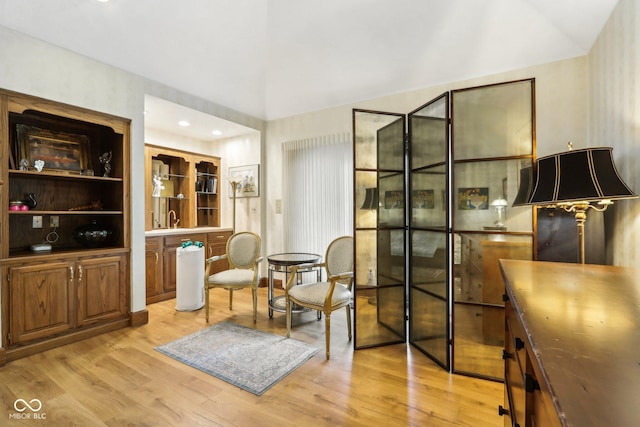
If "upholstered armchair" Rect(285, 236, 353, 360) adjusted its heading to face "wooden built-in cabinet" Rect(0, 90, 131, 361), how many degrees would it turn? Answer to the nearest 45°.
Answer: approximately 45° to its right

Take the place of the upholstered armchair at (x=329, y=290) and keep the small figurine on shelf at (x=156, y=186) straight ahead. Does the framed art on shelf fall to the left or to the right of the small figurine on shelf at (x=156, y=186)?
left

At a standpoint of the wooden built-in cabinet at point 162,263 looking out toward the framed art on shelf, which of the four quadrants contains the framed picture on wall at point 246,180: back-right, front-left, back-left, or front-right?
back-left

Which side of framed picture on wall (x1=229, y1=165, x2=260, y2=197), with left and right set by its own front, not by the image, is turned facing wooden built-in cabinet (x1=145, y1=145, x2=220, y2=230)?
right

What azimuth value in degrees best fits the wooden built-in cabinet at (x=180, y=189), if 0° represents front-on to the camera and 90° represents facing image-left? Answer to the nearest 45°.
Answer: approximately 315°

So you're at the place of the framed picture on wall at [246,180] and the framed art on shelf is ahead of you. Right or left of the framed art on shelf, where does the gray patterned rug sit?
left

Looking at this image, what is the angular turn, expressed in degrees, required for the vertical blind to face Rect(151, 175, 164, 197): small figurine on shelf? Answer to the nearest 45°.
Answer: approximately 45° to its right

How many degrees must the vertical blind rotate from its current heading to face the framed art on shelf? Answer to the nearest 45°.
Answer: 0° — it already faces it
